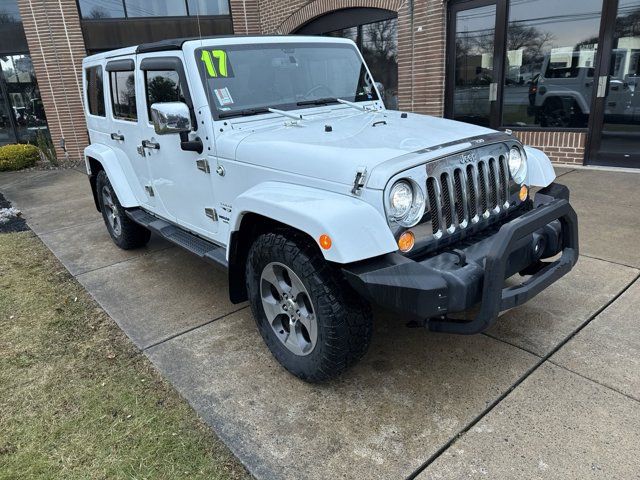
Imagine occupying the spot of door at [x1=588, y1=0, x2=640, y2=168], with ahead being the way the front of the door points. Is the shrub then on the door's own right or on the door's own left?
on the door's own right

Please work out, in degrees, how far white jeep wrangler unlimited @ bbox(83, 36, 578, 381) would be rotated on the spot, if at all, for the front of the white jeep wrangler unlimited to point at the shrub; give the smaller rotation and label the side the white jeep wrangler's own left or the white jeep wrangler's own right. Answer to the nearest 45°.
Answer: approximately 180°

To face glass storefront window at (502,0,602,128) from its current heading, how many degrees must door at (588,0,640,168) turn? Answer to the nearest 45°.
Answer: approximately 90° to its right

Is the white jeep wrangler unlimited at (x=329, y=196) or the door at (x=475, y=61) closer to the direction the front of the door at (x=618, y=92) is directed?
the white jeep wrangler unlimited

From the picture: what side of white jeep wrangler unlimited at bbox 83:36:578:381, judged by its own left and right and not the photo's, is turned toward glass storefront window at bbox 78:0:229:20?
back

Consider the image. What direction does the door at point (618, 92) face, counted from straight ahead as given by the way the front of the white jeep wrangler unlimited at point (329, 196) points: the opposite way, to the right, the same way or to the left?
to the right

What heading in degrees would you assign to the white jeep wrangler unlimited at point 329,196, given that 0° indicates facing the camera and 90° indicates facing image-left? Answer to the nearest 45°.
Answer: approximately 315°

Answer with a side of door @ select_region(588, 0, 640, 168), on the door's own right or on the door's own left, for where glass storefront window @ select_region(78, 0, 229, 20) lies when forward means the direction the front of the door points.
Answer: on the door's own right

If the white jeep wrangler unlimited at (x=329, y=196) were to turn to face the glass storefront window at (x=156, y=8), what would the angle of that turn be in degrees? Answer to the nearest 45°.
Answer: approximately 135° to its left

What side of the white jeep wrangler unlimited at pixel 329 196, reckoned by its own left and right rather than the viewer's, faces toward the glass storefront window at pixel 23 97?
back

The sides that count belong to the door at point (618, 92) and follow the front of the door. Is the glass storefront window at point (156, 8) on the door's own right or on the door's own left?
on the door's own right

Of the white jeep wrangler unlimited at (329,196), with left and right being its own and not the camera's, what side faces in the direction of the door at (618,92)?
left

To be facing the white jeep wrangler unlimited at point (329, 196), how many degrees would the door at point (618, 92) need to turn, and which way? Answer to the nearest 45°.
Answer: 0° — it already faces it

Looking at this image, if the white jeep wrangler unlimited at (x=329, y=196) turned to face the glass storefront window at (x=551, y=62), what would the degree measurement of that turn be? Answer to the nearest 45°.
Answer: approximately 90° to its left

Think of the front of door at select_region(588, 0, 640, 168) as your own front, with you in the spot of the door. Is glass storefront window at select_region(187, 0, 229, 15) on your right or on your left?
on your right
